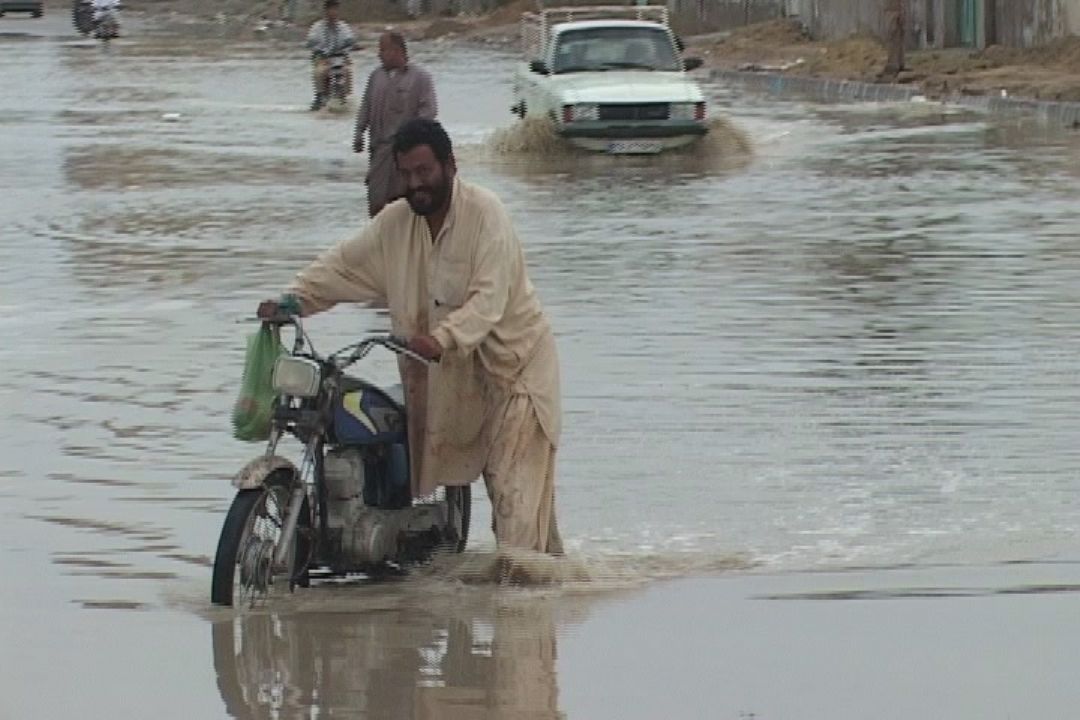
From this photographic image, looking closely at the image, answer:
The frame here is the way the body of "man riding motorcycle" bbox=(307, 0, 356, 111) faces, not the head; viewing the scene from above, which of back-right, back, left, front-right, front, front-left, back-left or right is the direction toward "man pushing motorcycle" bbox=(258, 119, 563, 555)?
front

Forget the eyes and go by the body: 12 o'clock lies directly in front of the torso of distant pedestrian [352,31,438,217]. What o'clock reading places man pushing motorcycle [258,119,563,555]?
The man pushing motorcycle is roughly at 12 o'clock from the distant pedestrian.

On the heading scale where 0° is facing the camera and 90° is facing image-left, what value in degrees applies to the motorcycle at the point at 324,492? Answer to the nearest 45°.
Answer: approximately 45°

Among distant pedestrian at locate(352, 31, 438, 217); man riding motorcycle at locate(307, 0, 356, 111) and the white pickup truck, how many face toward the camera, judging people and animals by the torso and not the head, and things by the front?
3

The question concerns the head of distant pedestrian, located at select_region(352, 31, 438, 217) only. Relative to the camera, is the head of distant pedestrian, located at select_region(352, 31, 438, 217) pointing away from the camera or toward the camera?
toward the camera

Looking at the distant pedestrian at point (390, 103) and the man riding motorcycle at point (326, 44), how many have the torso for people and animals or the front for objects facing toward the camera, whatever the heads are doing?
2

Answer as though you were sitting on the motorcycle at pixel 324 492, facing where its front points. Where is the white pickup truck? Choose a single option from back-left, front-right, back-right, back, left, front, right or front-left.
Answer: back-right

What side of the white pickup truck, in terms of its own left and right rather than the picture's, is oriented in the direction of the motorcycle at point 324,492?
front

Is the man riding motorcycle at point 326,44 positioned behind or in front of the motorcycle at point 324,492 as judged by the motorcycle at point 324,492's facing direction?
behind

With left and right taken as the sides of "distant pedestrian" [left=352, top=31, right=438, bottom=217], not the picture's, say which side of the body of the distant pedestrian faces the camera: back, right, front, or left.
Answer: front

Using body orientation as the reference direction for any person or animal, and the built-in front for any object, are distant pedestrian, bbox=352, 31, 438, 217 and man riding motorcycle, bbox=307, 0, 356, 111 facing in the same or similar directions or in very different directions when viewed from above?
same or similar directions

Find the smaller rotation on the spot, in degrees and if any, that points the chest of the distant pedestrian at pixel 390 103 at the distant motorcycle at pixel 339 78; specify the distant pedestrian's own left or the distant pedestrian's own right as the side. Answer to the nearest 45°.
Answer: approximately 180°

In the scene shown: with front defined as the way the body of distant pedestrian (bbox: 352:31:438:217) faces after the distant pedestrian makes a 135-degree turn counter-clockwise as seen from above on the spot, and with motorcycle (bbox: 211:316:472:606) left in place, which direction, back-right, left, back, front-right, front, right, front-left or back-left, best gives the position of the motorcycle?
back-right

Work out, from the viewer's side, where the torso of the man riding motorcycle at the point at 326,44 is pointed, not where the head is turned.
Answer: toward the camera

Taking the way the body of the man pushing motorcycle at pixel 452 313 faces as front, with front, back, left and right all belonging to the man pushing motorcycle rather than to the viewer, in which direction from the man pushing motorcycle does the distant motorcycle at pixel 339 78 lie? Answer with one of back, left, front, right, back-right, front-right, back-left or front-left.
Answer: back-right

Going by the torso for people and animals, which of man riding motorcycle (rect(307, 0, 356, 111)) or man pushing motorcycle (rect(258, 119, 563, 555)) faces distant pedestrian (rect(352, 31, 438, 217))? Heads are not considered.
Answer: the man riding motorcycle
